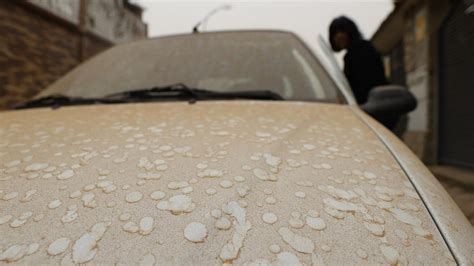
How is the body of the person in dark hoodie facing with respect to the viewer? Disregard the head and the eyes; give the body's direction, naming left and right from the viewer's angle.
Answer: facing the viewer and to the left of the viewer
